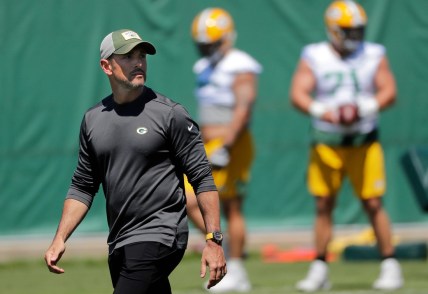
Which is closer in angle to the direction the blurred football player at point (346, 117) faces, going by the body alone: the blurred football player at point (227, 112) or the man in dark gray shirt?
the man in dark gray shirt

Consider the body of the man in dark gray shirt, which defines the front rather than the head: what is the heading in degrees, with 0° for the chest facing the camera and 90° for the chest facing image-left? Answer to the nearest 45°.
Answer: approximately 45°

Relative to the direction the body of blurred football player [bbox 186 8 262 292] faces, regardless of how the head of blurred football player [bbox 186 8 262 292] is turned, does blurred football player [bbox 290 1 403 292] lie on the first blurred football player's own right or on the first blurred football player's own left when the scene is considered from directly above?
on the first blurred football player's own left

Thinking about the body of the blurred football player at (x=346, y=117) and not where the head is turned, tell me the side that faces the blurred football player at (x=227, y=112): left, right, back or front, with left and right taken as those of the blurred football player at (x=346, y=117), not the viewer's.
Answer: right

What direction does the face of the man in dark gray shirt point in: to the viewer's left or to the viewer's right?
to the viewer's right

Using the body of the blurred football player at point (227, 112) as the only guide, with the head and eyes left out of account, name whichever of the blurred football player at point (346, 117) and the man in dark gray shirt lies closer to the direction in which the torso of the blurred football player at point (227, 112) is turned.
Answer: the man in dark gray shirt

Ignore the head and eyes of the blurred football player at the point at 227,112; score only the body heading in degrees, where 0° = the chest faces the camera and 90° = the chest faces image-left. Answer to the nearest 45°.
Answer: approximately 45°
